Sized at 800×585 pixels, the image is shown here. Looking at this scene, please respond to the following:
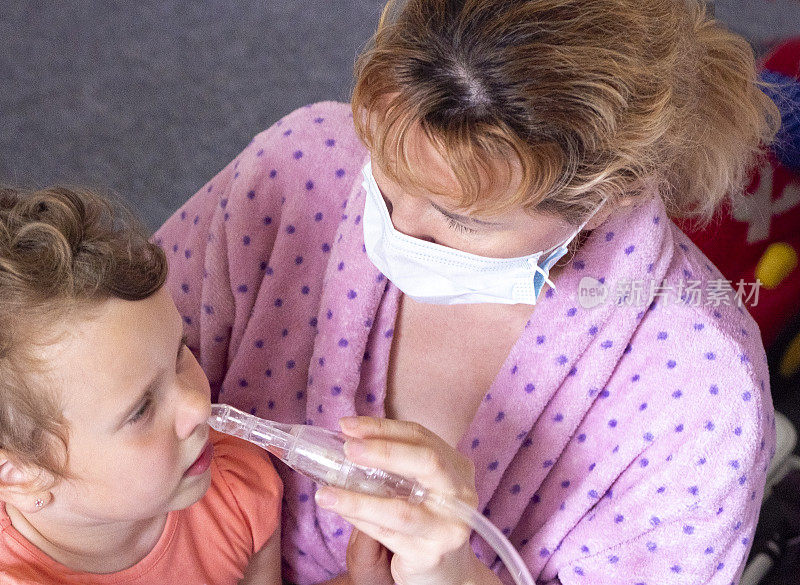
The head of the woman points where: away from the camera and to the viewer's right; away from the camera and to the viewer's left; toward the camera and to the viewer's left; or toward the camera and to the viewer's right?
toward the camera and to the viewer's left

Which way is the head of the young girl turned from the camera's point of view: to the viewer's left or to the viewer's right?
to the viewer's right

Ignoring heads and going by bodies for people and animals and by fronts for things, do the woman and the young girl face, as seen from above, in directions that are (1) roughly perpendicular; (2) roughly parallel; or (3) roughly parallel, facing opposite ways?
roughly perpendicular

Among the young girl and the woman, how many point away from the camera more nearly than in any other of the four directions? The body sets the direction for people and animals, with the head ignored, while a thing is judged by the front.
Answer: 0

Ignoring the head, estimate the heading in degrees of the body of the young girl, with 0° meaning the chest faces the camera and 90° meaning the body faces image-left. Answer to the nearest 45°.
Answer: approximately 315°

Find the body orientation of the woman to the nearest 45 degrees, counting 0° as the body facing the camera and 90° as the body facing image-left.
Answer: approximately 45°
